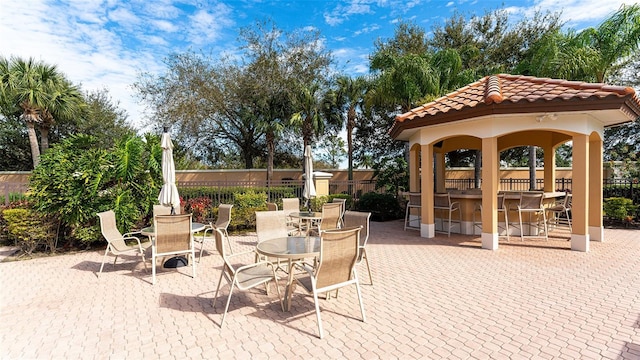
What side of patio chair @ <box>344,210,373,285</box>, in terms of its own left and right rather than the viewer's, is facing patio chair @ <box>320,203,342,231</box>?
right

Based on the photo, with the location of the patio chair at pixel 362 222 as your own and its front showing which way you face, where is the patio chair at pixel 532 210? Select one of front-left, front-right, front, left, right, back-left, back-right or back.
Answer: back

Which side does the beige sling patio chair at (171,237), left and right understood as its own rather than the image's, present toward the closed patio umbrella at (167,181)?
front

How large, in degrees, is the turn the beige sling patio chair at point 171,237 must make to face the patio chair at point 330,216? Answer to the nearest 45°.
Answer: approximately 90° to its right

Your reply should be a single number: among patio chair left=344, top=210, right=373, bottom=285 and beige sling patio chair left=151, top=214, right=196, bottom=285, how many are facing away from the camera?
1

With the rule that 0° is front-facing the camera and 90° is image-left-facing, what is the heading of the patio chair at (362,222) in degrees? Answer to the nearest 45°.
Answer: approximately 45°

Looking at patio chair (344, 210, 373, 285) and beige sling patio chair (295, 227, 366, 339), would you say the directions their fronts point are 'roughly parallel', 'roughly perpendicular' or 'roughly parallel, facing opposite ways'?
roughly perpendicular

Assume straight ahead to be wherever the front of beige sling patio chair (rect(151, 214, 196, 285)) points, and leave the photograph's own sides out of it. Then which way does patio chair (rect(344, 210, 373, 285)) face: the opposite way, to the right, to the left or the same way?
to the left

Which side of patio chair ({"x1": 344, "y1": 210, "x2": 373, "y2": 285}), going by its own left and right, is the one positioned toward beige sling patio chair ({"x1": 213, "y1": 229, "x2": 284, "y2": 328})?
front

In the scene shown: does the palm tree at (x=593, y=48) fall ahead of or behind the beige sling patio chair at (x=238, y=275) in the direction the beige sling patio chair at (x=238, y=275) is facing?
ahead

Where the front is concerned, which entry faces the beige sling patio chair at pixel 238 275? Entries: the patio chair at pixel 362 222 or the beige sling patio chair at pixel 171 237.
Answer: the patio chair

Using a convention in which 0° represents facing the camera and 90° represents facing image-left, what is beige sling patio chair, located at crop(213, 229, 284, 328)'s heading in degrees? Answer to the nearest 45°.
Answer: approximately 225°

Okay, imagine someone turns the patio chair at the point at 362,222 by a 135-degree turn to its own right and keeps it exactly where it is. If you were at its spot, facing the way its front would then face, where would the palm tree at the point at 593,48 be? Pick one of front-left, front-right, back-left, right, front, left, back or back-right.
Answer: front-right

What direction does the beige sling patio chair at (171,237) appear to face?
away from the camera

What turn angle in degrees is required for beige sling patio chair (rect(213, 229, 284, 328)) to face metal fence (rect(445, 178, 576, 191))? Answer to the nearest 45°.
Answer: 0° — it already faces it

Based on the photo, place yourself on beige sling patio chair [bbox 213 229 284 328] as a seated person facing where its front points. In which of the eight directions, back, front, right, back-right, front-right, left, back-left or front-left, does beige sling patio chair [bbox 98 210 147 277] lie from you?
left

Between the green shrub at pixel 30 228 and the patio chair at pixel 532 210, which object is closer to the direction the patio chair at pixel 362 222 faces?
the green shrub

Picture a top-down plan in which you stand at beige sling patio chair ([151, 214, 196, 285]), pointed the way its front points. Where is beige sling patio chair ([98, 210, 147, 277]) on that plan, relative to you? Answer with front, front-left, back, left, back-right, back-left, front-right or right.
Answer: front-left

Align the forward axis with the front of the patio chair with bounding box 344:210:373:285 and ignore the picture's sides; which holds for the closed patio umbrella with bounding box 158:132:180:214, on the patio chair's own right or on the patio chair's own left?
on the patio chair's own right

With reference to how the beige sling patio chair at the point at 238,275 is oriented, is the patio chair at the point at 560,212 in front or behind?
in front

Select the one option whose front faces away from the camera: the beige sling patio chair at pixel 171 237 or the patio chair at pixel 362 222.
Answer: the beige sling patio chair

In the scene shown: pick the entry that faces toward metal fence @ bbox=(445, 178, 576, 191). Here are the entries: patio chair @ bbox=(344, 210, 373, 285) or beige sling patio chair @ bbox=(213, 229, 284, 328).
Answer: the beige sling patio chair
